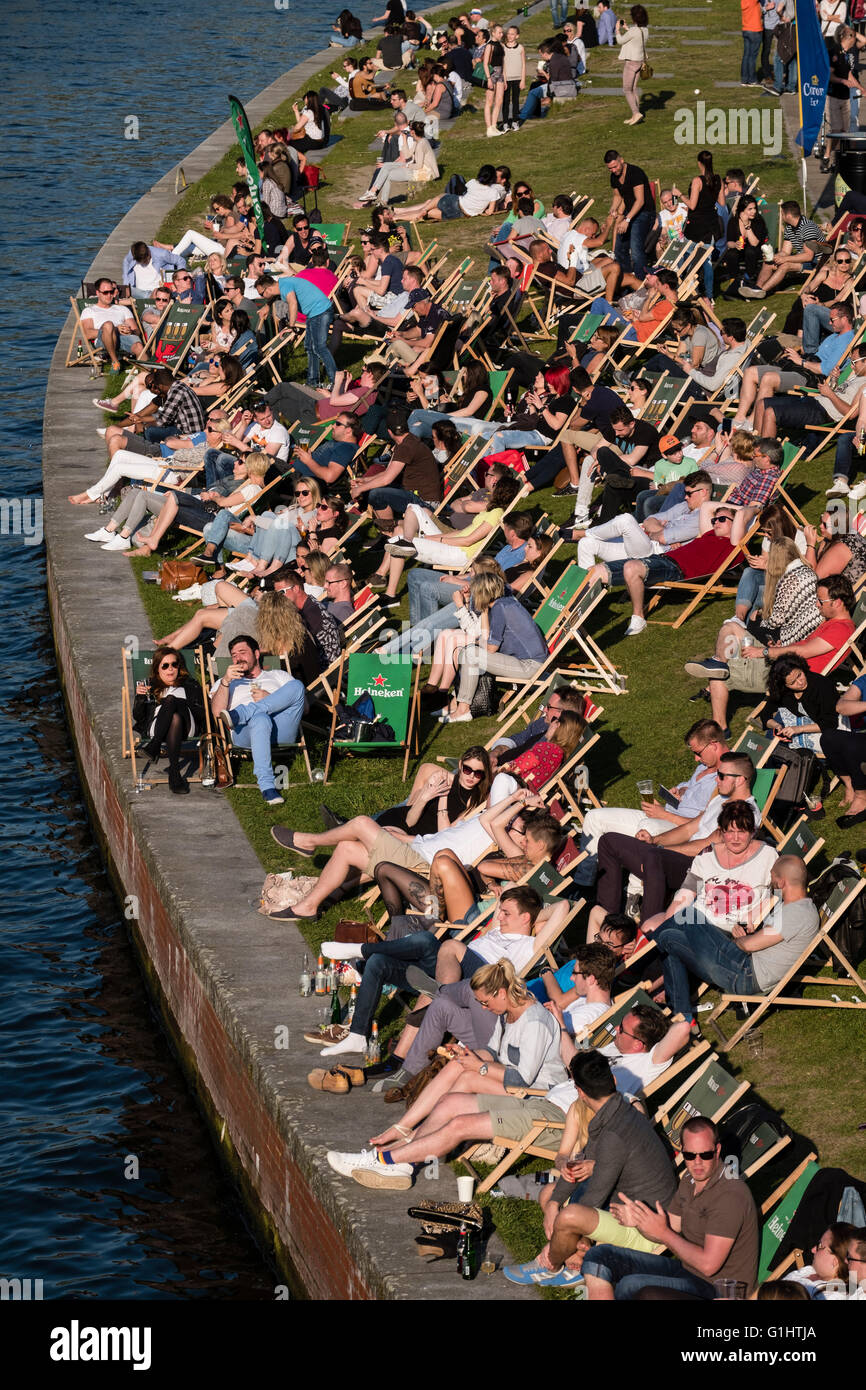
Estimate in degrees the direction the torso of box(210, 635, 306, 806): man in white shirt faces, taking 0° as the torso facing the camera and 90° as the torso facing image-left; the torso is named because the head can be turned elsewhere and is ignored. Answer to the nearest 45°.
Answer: approximately 0°

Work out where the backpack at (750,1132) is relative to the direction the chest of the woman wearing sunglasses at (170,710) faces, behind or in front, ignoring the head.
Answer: in front

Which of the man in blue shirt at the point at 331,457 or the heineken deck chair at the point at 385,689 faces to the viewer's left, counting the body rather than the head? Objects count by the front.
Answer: the man in blue shirt

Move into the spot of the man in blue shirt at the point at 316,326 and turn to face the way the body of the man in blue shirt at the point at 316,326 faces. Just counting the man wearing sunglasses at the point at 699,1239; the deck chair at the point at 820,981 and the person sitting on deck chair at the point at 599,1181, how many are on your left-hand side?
3

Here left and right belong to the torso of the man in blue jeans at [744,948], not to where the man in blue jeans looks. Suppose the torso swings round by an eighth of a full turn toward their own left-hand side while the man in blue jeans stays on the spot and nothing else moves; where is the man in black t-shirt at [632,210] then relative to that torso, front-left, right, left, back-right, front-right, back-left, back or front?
back-right

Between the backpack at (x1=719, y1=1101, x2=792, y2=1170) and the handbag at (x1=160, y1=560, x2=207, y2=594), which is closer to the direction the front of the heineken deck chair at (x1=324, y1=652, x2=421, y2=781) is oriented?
the backpack

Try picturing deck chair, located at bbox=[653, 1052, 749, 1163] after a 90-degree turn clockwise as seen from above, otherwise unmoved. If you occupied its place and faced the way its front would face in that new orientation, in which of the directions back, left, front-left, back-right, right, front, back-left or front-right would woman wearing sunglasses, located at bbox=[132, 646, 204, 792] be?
front

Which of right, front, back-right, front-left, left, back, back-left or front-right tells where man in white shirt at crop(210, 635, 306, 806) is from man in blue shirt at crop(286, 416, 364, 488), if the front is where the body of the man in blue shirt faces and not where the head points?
left

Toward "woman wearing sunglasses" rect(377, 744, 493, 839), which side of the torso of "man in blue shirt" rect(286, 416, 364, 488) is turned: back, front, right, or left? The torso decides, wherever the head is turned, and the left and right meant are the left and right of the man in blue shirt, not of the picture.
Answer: left

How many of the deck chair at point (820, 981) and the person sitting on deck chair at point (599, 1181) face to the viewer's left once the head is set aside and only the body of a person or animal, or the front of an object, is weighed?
2

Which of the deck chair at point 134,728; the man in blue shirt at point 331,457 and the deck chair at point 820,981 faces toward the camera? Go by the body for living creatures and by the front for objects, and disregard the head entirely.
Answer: the deck chair at point 134,728

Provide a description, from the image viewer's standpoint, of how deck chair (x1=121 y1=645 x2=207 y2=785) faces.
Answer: facing the viewer

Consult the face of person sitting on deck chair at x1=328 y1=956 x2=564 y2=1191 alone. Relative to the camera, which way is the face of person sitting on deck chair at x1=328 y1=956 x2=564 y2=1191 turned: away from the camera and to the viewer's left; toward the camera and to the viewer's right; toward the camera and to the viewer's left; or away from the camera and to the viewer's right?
toward the camera and to the viewer's left

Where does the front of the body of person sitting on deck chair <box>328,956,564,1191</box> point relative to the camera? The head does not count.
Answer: to the viewer's left

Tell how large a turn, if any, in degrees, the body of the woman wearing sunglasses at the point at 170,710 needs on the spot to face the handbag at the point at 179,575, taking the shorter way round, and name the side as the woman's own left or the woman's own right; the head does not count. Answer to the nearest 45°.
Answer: approximately 180°

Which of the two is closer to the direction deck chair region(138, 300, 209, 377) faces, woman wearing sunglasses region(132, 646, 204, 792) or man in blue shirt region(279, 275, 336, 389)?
the woman wearing sunglasses

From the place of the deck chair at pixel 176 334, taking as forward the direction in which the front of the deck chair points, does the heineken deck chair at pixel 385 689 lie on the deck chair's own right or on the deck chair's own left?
on the deck chair's own left
